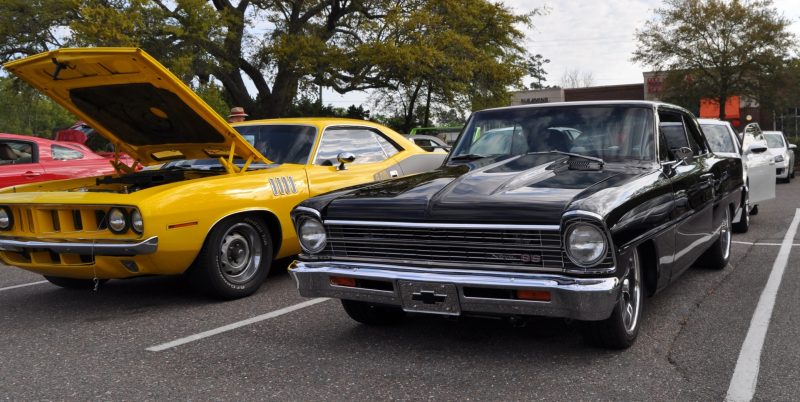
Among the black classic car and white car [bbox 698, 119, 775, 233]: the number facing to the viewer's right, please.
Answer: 0

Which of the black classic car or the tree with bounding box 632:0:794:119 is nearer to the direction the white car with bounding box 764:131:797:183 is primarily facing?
the black classic car

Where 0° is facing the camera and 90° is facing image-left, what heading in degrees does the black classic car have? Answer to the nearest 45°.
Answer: approximately 45°

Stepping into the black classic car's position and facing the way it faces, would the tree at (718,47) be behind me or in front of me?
behind

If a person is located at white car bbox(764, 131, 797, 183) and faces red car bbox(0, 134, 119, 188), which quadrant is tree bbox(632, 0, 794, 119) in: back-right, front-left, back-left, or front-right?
back-right

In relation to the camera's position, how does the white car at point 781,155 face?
facing the viewer and to the left of the viewer

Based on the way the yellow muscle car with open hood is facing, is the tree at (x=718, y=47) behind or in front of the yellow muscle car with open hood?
behind

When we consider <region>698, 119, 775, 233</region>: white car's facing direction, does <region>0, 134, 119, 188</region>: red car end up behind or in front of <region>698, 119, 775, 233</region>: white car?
in front

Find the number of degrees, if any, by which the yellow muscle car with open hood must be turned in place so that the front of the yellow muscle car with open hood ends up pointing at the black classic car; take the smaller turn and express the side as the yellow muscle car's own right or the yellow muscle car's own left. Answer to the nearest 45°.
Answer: approximately 90° to the yellow muscle car's own left
